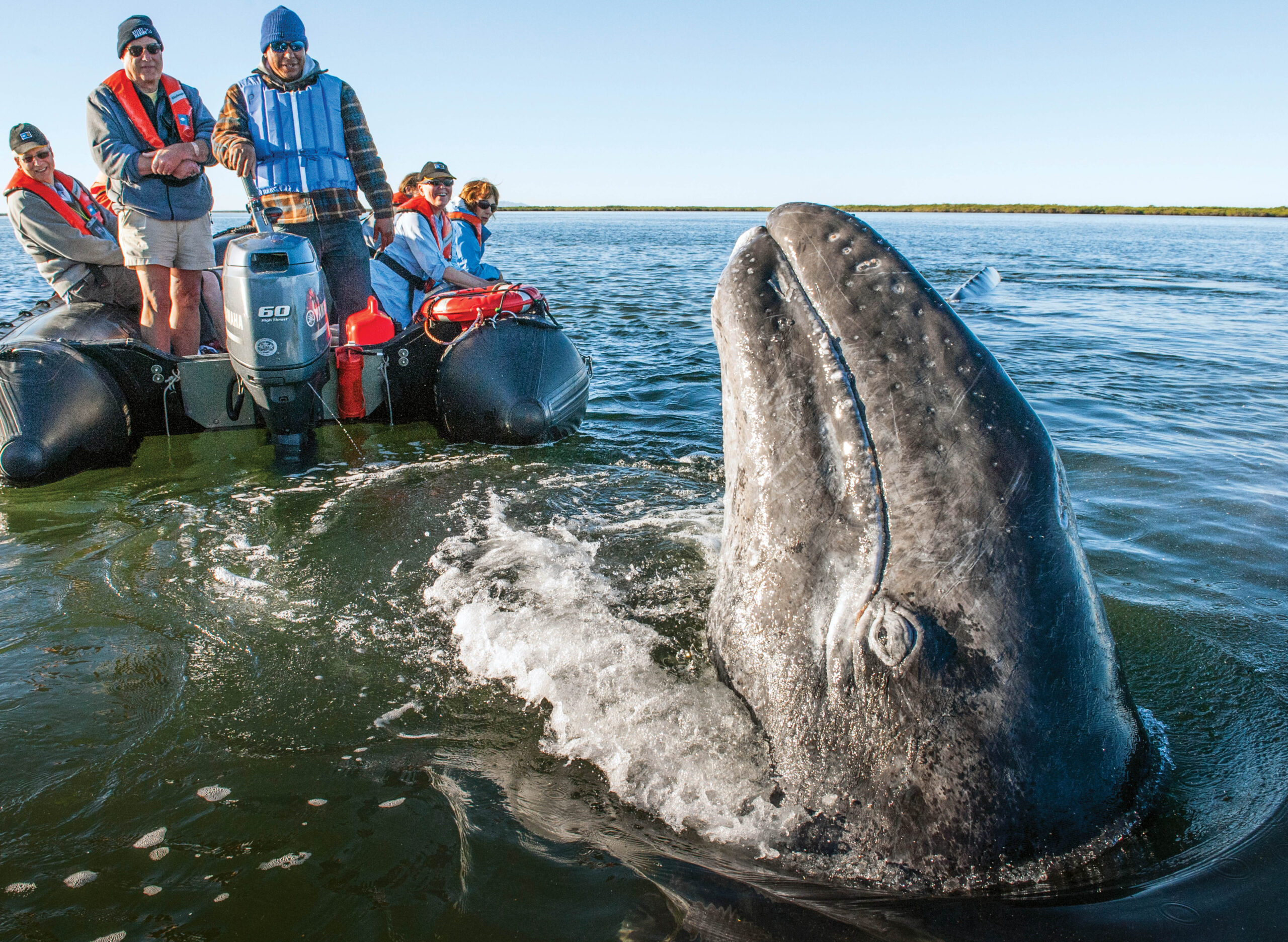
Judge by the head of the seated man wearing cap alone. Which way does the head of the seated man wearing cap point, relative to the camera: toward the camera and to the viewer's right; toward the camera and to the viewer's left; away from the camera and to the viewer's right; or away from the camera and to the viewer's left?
toward the camera and to the viewer's right

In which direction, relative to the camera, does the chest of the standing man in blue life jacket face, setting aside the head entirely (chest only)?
toward the camera

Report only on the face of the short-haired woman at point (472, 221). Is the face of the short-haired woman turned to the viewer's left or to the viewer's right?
to the viewer's right

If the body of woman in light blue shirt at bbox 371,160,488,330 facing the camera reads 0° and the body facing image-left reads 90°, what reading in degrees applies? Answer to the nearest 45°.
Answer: approximately 315°

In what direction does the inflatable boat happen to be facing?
away from the camera

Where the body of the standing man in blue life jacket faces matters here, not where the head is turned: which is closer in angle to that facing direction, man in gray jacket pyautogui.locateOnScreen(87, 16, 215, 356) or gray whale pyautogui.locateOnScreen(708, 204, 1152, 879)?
the gray whale

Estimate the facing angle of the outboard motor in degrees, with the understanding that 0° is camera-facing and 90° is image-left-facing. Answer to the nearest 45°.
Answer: approximately 180°

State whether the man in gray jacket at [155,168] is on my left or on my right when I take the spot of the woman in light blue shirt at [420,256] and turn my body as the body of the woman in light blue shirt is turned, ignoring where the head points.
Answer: on my right

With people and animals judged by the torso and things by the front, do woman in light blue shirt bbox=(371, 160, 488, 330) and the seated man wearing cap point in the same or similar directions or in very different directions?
same or similar directions

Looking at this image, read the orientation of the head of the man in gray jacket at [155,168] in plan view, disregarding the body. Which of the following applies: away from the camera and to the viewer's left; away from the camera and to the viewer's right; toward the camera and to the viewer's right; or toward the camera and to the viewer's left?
toward the camera and to the viewer's right

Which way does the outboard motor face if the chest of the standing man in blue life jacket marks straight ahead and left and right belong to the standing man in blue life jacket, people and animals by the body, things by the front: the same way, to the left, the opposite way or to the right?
the opposite way

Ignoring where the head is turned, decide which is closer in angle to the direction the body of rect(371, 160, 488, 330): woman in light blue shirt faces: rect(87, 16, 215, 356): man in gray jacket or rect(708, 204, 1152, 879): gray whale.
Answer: the gray whale

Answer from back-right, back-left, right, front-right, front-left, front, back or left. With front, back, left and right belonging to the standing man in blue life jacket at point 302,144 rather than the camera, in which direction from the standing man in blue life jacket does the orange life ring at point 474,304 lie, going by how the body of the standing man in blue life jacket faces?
left

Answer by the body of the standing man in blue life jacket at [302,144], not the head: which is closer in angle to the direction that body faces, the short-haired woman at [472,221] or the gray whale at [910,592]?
the gray whale
